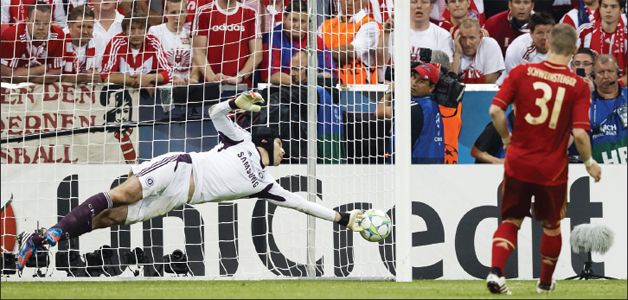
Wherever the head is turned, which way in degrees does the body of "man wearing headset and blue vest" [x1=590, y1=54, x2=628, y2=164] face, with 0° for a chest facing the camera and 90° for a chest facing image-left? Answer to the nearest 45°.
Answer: approximately 0°

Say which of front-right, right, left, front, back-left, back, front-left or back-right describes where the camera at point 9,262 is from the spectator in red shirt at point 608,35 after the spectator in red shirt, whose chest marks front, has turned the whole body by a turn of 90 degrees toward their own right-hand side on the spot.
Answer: front-left

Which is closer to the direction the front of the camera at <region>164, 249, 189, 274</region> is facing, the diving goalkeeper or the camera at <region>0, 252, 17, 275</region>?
the diving goalkeeper

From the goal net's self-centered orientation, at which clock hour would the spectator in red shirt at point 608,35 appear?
The spectator in red shirt is roughly at 7 o'clock from the goal net.

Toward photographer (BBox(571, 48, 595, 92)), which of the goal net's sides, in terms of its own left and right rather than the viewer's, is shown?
left

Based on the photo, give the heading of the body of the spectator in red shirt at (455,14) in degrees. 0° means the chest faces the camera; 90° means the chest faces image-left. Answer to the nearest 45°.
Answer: approximately 0°
